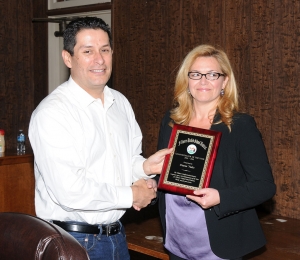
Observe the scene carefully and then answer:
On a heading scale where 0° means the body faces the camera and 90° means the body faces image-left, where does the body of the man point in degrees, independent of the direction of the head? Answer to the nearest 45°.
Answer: approximately 315°

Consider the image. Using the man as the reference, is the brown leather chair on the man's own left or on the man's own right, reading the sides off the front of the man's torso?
on the man's own right

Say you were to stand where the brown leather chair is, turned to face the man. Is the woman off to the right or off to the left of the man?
right
